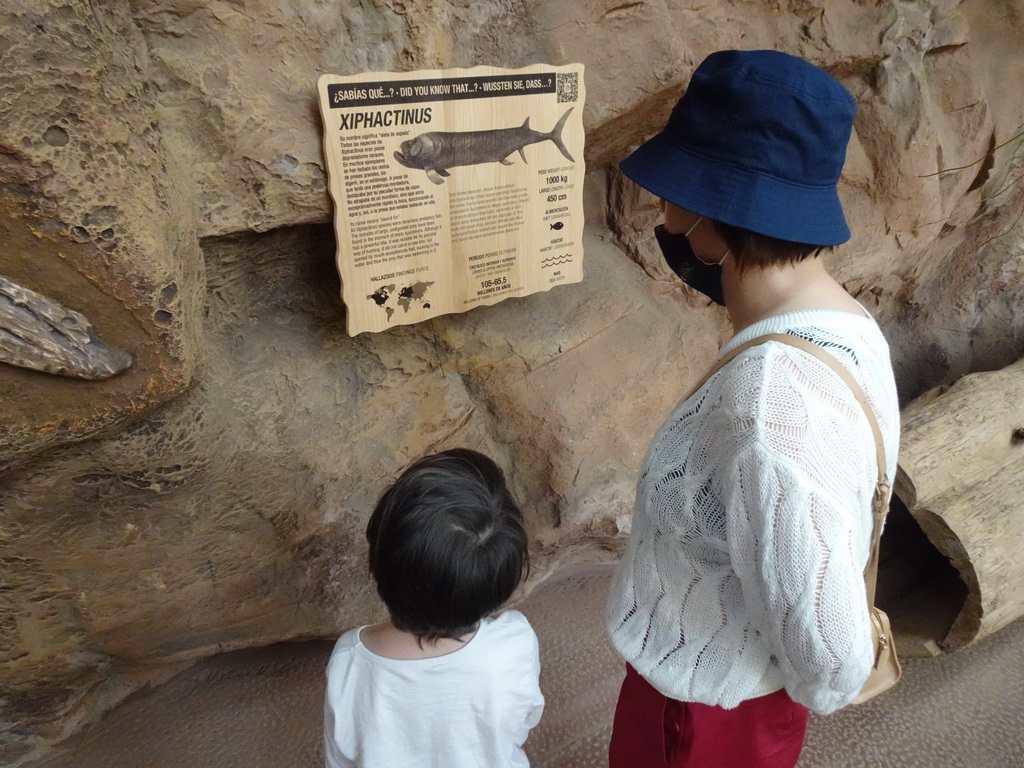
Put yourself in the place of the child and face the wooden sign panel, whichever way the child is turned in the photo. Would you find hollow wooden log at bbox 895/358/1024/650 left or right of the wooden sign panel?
right

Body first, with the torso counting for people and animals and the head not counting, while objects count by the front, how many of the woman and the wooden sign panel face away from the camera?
0

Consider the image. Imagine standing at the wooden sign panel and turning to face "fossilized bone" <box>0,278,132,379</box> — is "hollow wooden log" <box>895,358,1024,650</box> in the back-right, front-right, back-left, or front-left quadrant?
back-left

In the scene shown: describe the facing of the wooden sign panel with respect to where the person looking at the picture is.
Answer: facing the viewer and to the right of the viewer

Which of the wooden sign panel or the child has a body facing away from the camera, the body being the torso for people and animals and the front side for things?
the child

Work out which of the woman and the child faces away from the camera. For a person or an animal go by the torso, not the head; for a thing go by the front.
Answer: the child

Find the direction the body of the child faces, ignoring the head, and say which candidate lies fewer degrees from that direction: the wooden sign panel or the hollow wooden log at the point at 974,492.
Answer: the wooden sign panel

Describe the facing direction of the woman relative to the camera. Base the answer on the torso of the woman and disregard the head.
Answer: to the viewer's left

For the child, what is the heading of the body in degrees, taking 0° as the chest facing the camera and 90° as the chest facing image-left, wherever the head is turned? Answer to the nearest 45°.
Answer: approximately 180°

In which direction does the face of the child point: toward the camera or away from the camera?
away from the camera

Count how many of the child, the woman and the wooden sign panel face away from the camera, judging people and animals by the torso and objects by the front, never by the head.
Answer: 1

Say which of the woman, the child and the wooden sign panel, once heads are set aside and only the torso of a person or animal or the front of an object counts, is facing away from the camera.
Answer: the child

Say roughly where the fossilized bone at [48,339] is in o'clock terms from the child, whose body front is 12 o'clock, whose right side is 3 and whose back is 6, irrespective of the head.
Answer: The fossilized bone is roughly at 10 o'clock from the child.
